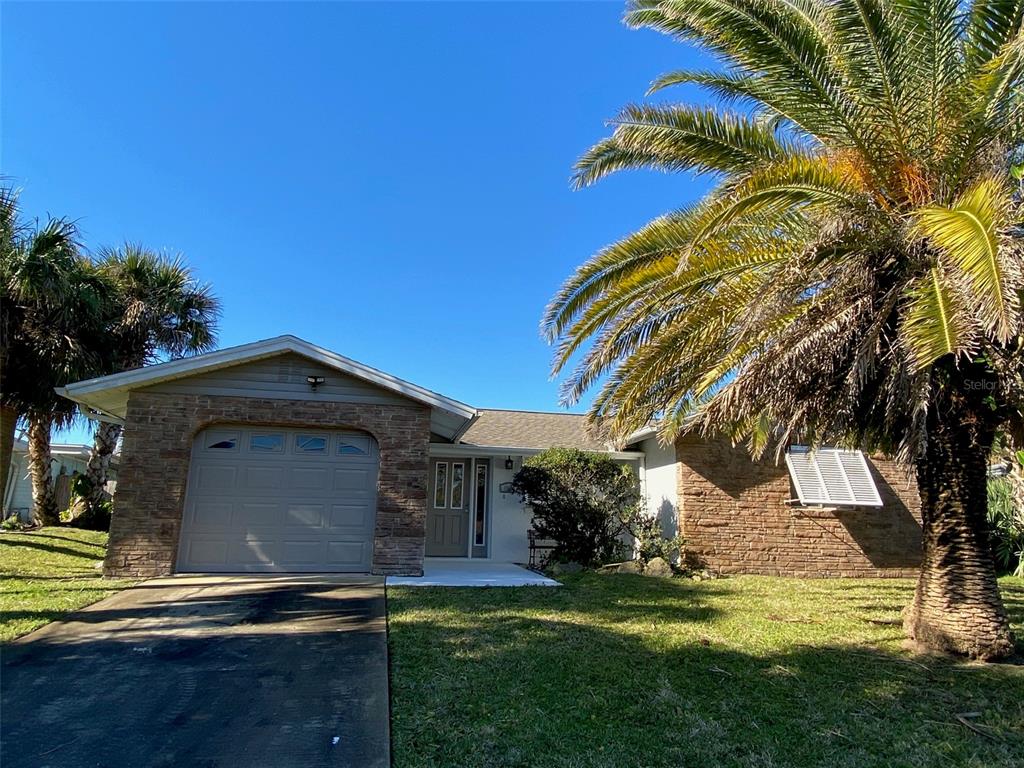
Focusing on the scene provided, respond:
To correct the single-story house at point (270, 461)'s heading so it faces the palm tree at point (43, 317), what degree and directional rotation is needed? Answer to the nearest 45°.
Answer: approximately 90° to its right

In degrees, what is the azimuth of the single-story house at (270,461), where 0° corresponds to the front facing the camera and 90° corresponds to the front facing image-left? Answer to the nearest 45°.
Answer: approximately 0°

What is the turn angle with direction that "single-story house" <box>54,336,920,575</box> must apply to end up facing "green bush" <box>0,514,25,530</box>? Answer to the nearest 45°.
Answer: approximately 135° to its right

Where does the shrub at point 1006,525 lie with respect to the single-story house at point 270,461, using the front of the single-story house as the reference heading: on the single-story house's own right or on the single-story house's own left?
on the single-story house's own left

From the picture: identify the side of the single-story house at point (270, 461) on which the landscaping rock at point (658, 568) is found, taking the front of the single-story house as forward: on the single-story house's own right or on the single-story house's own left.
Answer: on the single-story house's own left

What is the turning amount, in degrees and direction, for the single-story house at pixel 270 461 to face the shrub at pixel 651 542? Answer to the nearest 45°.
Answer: approximately 90° to its left

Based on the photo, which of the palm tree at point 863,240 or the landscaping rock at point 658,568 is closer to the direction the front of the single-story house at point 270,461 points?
the palm tree

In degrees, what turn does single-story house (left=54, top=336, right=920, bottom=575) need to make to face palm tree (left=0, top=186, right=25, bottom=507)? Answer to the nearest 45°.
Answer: approximately 90° to its right

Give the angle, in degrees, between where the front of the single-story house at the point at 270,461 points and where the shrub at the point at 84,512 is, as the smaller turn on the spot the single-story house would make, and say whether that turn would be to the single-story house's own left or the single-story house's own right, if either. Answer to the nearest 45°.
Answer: approximately 135° to the single-story house's own right

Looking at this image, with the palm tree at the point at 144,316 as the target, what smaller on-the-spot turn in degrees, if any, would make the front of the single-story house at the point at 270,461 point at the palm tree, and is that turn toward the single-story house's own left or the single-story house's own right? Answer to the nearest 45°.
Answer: approximately 135° to the single-story house's own right

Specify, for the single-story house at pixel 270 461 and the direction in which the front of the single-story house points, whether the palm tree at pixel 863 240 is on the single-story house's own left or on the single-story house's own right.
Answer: on the single-story house's own left

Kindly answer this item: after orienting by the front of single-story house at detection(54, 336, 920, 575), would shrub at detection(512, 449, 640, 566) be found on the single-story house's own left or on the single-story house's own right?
on the single-story house's own left
